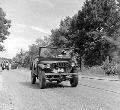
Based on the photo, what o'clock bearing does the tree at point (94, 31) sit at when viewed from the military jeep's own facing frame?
The tree is roughly at 8 o'clock from the military jeep.

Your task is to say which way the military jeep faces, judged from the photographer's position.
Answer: facing the viewer and to the right of the viewer
